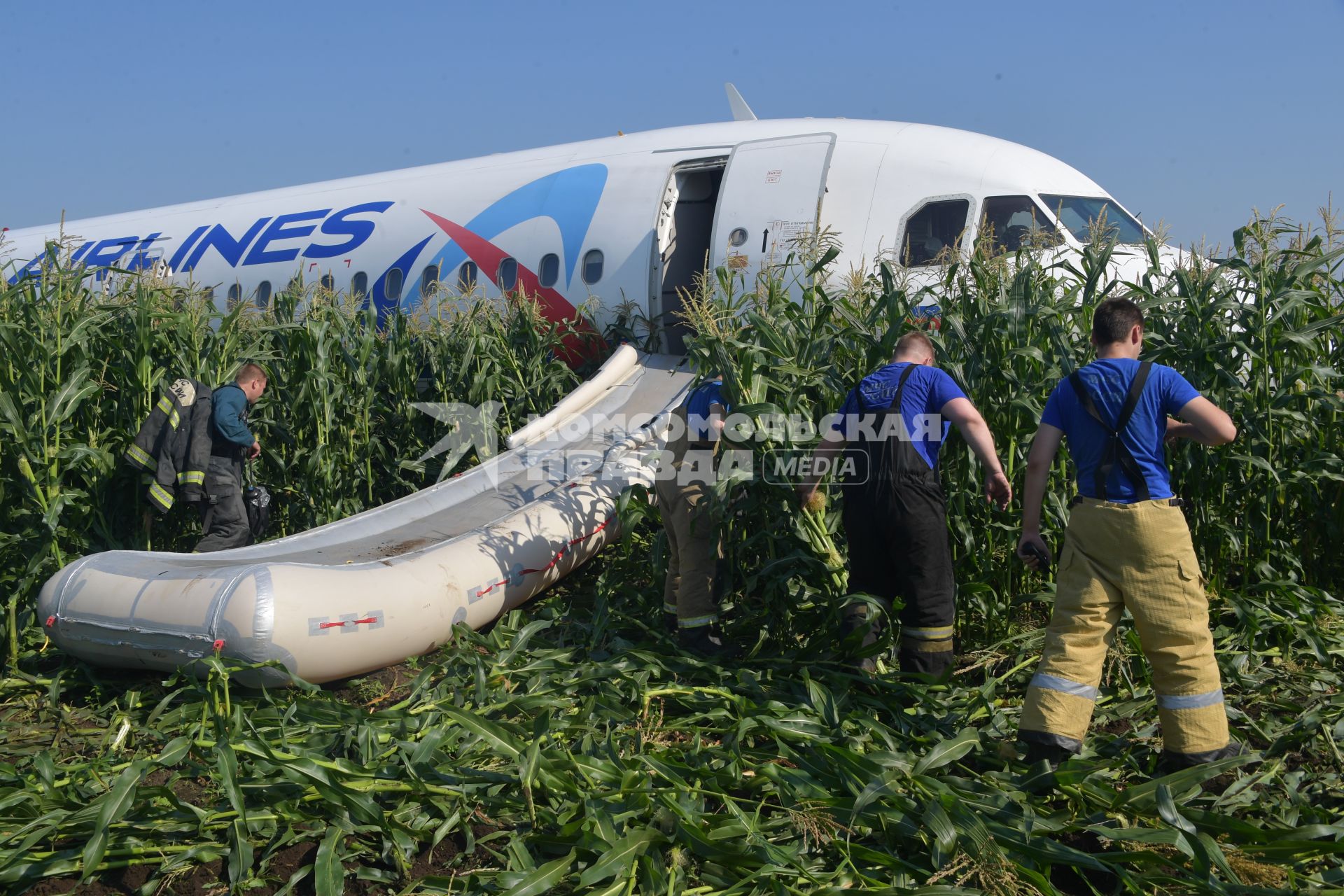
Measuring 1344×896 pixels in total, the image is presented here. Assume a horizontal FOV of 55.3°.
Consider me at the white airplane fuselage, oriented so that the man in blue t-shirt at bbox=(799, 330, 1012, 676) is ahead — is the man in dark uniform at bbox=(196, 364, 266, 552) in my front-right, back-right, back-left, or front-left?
front-right

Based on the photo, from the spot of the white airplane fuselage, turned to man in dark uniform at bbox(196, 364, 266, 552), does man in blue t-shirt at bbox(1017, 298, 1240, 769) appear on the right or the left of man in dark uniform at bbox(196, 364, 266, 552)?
left

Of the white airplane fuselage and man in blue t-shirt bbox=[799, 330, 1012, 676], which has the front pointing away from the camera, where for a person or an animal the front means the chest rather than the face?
the man in blue t-shirt

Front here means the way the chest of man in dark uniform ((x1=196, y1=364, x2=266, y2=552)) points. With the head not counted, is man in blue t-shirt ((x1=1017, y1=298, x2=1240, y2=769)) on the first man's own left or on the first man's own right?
on the first man's own right

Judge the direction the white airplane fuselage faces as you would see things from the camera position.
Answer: facing the viewer and to the right of the viewer

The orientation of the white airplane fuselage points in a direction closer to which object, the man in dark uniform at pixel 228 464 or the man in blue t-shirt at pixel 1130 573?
the man in blue t-shirt

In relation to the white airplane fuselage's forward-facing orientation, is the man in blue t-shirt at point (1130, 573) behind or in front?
in front

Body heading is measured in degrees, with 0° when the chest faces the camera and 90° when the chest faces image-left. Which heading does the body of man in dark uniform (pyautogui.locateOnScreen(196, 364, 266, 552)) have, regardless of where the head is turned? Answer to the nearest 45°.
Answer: approximately 270°

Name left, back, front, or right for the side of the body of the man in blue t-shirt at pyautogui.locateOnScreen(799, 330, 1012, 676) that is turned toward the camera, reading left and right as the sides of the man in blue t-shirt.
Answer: back

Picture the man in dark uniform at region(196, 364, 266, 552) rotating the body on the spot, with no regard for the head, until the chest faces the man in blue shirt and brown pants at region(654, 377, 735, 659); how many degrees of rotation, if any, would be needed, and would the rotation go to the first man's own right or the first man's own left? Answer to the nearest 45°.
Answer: approximately 45° to the first man's own right
